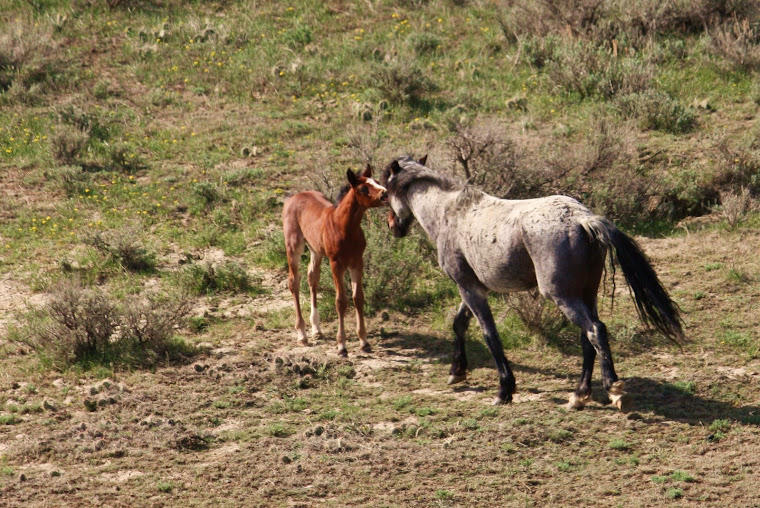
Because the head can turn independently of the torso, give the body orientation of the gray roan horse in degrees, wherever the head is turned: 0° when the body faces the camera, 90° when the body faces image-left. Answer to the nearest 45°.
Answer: approximately 135°

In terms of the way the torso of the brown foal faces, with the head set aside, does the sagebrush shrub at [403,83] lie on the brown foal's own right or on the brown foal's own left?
on the brown foal's own left

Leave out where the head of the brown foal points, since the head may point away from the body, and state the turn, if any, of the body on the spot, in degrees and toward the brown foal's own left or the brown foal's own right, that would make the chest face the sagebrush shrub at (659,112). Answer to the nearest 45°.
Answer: approximately 90° to the brown foal's own left

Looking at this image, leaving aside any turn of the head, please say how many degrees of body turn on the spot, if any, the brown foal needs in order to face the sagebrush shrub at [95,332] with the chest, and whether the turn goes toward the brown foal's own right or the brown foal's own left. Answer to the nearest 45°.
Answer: approximately 135° to the brown foal's own right

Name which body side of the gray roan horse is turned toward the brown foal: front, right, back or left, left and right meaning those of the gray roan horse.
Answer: front

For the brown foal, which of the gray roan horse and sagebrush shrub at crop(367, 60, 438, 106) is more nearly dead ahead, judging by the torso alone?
the gray roan horse

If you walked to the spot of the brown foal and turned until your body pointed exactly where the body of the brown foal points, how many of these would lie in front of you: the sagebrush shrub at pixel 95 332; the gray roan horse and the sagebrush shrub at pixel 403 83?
1

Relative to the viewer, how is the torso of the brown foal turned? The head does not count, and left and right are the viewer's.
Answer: facing the viewer and to the right of the viewer

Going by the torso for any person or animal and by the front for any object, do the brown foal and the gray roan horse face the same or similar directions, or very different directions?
very different directions

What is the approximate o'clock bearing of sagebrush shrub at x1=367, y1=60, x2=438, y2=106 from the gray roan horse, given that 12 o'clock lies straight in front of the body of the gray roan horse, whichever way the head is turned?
The sagebrush shrub is roughly at 1 o'clock from the gray roan horse.
